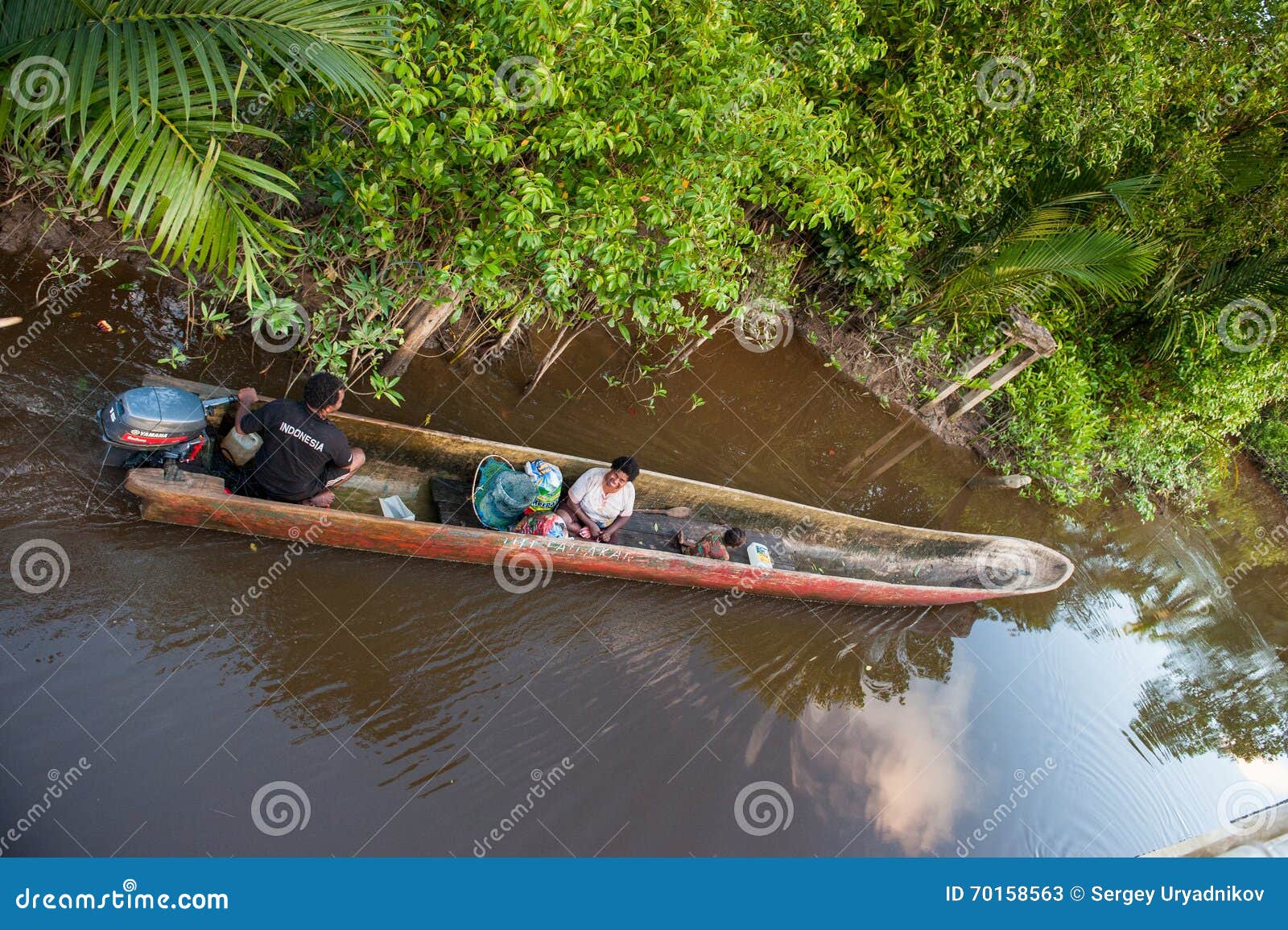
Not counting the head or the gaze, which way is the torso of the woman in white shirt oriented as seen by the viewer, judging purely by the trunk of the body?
toward the camera

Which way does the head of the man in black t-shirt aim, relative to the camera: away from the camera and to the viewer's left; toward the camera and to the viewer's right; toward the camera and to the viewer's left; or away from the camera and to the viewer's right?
away from the camera and to the viewer's right

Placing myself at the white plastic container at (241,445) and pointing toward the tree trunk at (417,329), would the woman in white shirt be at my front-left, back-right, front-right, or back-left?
front-right

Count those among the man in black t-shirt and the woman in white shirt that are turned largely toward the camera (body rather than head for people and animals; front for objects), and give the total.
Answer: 1

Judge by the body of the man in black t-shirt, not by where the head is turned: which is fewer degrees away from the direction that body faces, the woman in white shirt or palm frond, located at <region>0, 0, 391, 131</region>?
the woman in white shirt

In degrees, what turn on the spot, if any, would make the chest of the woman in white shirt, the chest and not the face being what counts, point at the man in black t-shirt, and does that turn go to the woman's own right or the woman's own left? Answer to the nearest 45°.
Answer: approximately 45° to the woman's own right

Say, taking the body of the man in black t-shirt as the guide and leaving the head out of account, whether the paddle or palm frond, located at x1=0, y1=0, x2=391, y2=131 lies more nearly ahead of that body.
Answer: the paddle

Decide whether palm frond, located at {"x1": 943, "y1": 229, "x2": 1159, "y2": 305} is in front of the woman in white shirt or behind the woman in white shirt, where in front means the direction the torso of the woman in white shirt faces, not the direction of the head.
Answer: behind

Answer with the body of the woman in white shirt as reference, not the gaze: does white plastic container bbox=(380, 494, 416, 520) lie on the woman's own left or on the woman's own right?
on the woman's own right

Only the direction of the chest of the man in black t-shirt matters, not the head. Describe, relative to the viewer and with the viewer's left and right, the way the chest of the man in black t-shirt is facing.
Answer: facing away from the viewer and to the right of the viewer
